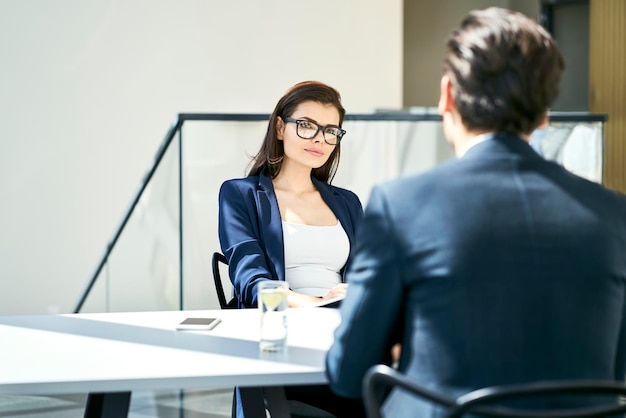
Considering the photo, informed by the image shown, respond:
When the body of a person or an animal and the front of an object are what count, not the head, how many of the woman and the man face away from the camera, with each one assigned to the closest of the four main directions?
1

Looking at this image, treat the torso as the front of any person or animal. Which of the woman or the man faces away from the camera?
the man

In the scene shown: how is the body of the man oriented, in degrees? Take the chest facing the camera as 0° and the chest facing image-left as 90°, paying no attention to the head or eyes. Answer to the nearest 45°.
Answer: approximately 180°

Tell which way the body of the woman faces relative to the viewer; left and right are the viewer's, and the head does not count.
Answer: facing the viewer and to the right of the viewer

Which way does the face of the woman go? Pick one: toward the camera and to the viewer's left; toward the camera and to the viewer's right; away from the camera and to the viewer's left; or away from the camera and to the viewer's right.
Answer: toward the camera and to the viewer's right

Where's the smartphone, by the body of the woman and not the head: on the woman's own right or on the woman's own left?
on the woman's own right

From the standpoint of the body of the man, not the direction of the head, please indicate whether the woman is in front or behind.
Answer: in front

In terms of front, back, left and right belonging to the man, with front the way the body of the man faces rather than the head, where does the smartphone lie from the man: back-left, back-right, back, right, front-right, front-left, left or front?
front-left

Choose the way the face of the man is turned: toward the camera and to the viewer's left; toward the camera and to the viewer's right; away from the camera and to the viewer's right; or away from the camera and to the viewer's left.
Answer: away from the camera and to the viewer's left
